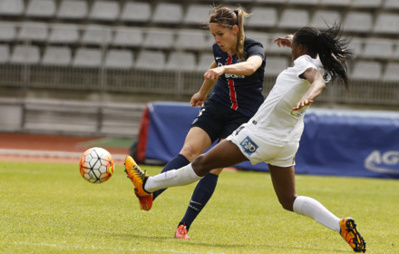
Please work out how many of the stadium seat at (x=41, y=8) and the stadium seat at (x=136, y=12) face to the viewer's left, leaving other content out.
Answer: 0

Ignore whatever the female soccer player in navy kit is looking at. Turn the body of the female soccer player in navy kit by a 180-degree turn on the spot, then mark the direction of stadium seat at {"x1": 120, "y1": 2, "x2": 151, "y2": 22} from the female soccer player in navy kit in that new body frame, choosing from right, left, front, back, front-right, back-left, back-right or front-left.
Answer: front-left

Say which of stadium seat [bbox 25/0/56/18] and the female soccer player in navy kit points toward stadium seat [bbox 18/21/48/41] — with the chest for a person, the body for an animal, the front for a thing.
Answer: stadium seat [bbox 25/0/56/18]

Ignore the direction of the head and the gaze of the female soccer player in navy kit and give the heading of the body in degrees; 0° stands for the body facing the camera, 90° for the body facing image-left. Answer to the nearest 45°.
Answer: approximately 45°

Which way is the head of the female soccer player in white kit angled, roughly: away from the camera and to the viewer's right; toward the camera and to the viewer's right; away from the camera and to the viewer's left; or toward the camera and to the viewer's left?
away from the camera and to the viewer's left

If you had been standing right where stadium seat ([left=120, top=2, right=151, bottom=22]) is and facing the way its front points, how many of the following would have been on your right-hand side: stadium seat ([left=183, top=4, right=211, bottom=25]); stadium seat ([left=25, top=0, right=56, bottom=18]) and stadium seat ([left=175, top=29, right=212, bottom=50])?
1

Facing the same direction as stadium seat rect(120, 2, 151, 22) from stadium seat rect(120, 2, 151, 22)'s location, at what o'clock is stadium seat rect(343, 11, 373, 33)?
stadium seat rect(343, 11, 373, 33) is roughly at 9 o'clock from stadium seat rect(120, 2, 151, 22).

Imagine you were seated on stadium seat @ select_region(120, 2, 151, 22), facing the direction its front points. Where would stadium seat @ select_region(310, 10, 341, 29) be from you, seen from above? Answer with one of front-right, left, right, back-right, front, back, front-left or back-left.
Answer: left

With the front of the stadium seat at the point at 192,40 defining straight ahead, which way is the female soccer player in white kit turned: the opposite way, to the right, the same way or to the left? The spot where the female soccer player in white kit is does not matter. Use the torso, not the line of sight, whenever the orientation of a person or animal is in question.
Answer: to the right

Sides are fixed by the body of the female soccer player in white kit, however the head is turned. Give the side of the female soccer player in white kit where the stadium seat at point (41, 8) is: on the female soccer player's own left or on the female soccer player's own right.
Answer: on the female soccer player's own right

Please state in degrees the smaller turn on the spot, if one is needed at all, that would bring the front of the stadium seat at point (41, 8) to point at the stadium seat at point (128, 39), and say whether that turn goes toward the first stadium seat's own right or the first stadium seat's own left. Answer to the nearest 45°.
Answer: approximately 45° to the first stadium seat's own left

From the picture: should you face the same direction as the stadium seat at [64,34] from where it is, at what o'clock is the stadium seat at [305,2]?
the stadium seat at [305,2] is roughly at 9 o'clock from the stadium seat at [64,34].

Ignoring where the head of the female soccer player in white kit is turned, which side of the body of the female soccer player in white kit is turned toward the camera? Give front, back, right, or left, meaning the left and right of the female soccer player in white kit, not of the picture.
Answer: left
